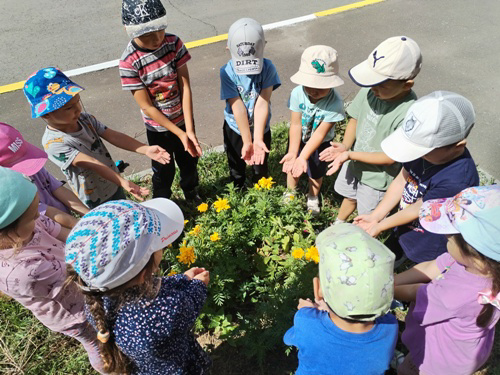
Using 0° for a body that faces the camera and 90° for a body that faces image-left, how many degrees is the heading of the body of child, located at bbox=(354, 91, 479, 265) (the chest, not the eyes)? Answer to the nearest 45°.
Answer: approximately 45°

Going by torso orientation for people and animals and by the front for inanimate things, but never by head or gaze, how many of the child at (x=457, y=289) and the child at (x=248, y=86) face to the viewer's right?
0

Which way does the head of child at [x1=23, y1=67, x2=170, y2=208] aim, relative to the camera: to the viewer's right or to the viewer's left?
to the viewer's right

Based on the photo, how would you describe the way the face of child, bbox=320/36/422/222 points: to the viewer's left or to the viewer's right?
to the viewer's left

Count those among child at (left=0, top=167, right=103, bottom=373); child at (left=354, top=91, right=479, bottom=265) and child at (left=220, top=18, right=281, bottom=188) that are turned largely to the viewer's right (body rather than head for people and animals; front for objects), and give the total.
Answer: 1
